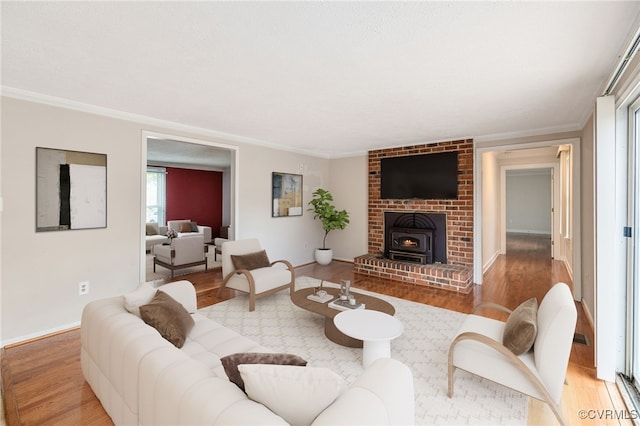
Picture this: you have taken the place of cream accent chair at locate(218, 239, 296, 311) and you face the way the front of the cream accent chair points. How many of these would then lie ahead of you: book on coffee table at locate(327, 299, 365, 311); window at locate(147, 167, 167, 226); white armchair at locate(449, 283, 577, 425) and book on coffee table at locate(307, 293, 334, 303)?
3

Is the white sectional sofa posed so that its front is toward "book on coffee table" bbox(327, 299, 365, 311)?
yes

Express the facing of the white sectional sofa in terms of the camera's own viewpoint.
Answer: facing away from the viewer and to the right of the viewer

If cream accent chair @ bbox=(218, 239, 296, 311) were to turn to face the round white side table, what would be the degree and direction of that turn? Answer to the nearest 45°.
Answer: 0° — it already faces it

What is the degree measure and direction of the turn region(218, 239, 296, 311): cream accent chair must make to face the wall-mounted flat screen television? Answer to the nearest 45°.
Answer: approximately 45° to its left

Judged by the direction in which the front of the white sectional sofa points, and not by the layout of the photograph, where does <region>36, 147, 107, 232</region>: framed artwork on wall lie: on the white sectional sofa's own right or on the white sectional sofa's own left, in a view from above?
on the white sectional sofa's own left

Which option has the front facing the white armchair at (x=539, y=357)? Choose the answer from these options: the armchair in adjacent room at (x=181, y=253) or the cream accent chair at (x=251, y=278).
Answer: the cream accent chair

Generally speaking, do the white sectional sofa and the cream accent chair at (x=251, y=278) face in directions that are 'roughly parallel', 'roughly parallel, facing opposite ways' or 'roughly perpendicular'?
roughly perpendicular

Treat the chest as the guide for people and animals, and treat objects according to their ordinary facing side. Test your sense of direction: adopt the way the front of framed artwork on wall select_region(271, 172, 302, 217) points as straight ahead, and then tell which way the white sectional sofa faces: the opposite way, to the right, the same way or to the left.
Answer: to the left

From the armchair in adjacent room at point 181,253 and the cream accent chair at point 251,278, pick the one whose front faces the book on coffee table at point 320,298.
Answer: the cream accent chair
